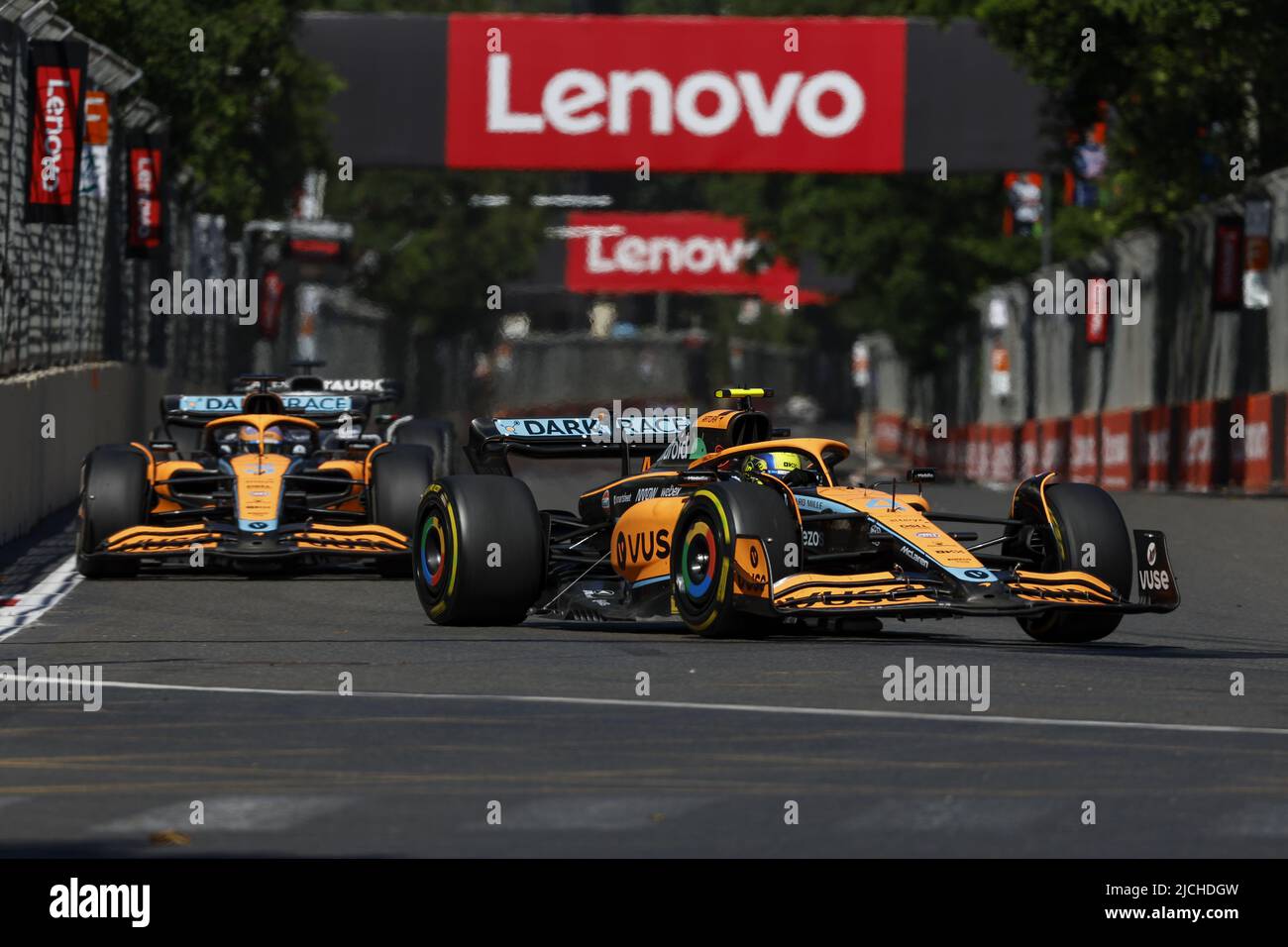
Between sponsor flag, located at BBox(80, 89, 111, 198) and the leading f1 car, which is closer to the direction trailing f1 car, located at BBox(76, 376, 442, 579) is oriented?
the leading f1 car

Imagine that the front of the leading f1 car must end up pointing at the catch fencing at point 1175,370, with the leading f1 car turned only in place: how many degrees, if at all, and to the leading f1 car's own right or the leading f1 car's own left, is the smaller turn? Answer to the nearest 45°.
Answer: approximately 135° to the leading f1 car's own left

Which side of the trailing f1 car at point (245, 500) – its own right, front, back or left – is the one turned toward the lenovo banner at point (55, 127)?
back

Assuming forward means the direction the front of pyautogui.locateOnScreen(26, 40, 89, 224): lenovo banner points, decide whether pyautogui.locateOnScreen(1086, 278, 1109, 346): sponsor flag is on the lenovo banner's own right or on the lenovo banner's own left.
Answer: on the lenovo banner's own left
